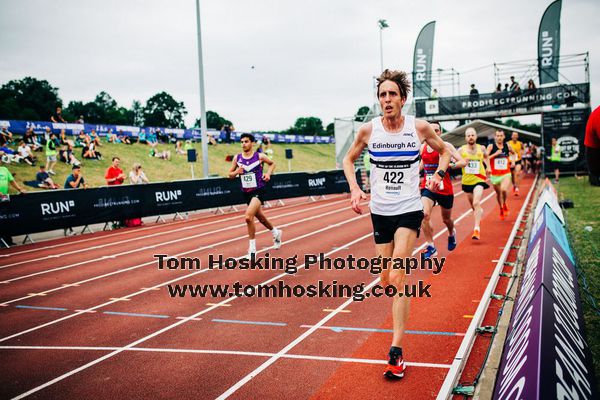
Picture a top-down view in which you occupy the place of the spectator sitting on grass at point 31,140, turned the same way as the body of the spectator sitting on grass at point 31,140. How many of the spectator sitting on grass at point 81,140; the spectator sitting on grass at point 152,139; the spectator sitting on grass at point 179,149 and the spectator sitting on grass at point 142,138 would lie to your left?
4

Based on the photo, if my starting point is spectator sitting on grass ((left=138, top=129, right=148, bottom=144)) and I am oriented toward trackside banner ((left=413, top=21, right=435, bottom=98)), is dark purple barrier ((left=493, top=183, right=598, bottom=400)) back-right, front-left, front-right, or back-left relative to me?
front-right

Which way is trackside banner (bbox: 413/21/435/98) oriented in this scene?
toward the camera

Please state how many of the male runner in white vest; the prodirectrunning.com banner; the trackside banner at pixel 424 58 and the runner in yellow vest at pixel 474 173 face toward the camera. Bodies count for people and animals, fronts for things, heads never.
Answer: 4

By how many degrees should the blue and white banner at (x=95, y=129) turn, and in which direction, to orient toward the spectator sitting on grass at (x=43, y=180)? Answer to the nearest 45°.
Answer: approximately 45° to its right

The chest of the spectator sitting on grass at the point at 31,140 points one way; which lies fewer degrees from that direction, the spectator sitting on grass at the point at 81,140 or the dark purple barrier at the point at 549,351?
the dark purple barrier

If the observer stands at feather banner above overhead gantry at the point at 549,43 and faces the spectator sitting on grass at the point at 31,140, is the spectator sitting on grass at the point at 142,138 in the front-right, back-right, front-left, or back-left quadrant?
front-right

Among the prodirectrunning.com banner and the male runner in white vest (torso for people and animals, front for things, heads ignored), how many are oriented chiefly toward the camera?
2

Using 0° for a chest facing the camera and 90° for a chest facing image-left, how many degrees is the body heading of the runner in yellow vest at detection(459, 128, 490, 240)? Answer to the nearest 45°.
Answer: approximately 0°

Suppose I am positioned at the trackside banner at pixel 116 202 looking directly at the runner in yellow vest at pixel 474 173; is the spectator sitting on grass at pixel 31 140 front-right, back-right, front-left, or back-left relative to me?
back-left

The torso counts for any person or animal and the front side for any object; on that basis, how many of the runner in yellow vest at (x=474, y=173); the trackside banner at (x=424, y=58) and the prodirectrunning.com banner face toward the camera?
3

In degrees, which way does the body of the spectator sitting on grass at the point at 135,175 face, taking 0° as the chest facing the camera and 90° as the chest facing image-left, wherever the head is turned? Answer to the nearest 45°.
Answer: approximately 315°
